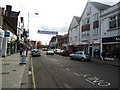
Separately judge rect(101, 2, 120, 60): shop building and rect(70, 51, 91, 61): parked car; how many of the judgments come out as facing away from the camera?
0

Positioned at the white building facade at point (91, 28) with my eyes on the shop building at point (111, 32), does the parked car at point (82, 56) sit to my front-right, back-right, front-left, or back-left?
front-right

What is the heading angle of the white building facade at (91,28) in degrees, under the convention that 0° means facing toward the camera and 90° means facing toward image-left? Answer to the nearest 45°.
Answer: approximately 45°

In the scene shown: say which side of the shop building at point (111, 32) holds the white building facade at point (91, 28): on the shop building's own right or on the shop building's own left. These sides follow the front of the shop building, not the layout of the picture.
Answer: on the shop building's own right

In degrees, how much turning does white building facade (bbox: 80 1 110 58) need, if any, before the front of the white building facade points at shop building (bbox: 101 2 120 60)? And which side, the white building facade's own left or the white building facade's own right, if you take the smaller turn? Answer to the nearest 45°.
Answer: approximately 90° to the white building facade's own left

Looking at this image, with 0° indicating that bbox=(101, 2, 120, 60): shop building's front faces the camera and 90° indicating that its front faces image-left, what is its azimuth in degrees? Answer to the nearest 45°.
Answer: approximately 45°

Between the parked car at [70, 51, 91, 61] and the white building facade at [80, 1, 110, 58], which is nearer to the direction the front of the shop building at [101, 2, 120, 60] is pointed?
the parked car

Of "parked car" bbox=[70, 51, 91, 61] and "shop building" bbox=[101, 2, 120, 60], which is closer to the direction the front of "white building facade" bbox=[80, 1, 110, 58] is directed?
the parked car

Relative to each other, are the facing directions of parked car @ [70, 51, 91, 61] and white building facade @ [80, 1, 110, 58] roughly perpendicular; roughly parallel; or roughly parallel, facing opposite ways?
roughly perpendicular

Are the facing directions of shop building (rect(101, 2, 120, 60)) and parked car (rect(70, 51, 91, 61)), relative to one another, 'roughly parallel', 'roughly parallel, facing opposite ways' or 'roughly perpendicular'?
roughly perpendicular

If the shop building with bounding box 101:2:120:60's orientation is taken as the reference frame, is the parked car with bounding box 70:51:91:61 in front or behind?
in front

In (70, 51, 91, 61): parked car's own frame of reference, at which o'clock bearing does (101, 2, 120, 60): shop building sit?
The shop building is roughly at 10 o'clock from the parked car.

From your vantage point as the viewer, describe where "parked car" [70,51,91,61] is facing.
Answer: facing the viewer and to the right of the viewer

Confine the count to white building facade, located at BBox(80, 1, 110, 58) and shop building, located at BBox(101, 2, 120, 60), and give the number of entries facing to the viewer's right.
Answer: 0
